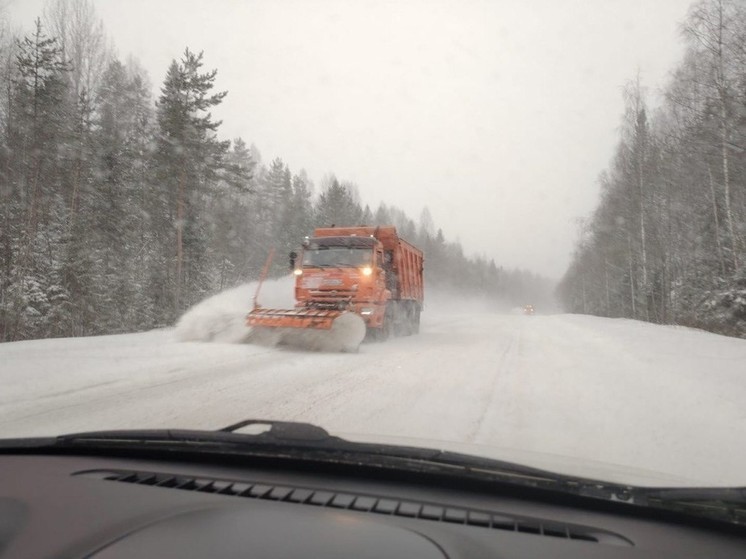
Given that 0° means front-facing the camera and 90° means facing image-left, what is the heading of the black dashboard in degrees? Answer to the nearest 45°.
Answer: approximately 0°
